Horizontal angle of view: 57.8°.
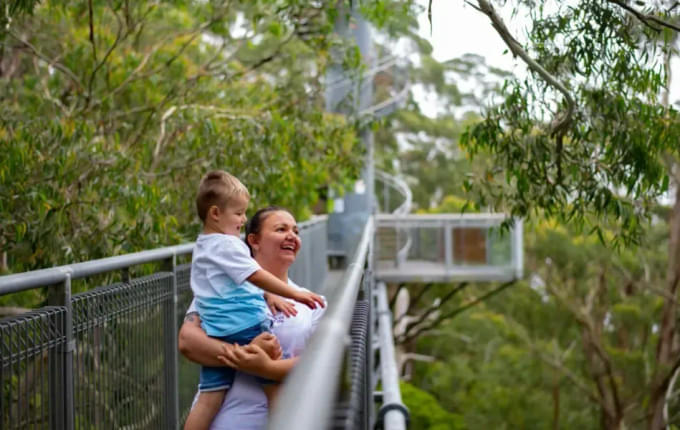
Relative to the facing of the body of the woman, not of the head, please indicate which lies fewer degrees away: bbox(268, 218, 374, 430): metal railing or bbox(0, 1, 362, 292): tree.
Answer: the metal railing

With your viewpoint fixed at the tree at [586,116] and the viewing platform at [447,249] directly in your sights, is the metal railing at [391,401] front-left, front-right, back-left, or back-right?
back-left

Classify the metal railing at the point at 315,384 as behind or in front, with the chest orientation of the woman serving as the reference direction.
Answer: in front

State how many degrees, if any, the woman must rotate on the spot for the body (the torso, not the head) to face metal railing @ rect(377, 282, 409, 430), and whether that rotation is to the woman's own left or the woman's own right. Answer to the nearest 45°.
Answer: approximately 90° to the woman's own left

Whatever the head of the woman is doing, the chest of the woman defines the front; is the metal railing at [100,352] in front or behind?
behind

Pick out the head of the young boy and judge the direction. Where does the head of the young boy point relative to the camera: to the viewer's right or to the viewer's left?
to the viewer's right

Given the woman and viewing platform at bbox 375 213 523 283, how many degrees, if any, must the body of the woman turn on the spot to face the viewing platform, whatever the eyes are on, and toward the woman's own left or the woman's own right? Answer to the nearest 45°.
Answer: approximately 135° to the woman's own left

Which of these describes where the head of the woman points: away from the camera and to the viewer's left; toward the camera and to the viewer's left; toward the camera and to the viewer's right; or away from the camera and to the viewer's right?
toward the camera and to the viewer's right

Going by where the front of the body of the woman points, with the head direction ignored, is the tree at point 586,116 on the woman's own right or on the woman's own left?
on the woman's own left

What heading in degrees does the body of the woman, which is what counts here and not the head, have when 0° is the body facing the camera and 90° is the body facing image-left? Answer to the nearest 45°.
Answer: approximately 315°
